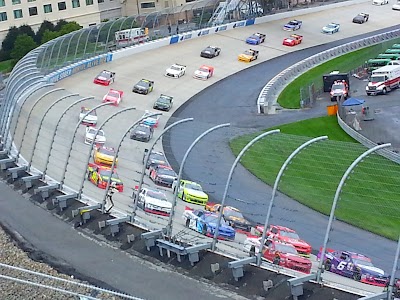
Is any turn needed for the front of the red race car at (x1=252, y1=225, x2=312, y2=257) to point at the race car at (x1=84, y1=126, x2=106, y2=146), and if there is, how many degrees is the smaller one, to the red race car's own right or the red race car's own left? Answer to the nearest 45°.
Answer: approximately 180°

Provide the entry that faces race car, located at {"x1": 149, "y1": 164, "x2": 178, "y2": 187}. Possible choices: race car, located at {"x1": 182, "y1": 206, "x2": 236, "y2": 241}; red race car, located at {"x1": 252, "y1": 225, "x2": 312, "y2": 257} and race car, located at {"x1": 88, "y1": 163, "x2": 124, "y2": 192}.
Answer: race car, located at {"x1": 88, "y1": 163, "x2": 124, "y2": 192}

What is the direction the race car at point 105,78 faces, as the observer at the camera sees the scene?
facing the viewer and to the left of the viewer

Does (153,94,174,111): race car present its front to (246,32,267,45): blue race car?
no

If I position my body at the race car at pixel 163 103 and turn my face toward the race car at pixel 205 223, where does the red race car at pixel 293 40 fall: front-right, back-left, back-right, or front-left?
back-left

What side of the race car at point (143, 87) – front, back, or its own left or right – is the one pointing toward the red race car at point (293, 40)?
back

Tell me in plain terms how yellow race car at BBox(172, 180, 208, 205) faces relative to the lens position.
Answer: facing the viewer and to the right of the viewer

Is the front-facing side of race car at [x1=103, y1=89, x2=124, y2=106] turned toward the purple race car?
no

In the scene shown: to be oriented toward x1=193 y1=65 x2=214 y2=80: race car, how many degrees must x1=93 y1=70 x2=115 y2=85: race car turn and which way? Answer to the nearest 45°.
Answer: approximately 135° to its left

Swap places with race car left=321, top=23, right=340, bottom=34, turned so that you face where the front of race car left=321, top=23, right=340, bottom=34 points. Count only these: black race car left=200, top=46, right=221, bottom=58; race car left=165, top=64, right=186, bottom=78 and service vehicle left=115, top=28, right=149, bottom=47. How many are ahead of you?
3

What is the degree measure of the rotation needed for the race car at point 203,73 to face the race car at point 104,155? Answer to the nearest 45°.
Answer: approximately 45° to its left

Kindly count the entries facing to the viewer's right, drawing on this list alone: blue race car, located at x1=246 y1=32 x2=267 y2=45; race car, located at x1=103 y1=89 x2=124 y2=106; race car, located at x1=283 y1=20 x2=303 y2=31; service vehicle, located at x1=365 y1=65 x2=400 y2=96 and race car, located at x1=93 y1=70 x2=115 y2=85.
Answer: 0

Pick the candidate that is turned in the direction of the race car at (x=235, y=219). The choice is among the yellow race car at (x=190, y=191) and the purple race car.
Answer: the yellow race car

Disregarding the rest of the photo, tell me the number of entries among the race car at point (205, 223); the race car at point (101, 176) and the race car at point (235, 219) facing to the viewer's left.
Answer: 0

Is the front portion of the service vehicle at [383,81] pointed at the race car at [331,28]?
no

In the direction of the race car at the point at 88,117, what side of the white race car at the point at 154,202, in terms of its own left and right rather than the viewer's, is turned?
back

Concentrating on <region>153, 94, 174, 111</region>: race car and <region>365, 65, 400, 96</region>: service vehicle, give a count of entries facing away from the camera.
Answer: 0

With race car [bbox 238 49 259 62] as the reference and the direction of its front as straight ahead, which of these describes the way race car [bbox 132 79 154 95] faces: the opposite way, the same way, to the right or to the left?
the same way

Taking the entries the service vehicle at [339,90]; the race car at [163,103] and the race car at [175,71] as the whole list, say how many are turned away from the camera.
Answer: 0

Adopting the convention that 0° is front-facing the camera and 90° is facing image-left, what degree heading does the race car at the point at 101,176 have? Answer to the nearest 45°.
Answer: approximately 315°

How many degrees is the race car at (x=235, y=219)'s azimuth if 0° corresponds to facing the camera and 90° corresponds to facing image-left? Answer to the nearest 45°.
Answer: approximately 315°
